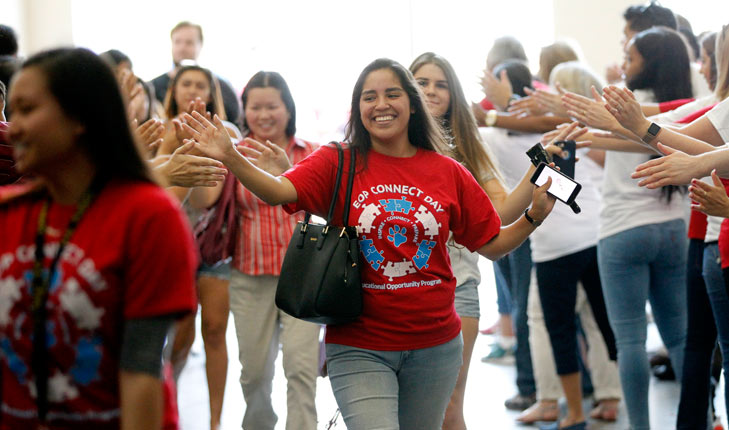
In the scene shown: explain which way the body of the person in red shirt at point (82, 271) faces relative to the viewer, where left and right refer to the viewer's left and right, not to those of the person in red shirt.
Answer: facing the viewer and to the left of the viewer

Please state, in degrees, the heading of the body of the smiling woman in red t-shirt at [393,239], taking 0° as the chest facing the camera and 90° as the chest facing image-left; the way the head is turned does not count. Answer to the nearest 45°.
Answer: approximately 0°

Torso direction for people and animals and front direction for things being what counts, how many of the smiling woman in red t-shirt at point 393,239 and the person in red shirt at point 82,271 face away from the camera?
0

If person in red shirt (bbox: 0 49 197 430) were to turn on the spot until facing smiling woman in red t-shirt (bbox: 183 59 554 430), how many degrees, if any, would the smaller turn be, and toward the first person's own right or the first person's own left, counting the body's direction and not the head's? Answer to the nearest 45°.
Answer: approximately 180°

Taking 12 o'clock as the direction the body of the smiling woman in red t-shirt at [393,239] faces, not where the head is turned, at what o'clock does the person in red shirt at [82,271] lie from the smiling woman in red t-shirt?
The person in red shirt is roughly at 1 o'clock from the smiling woman in red t-shirt.
